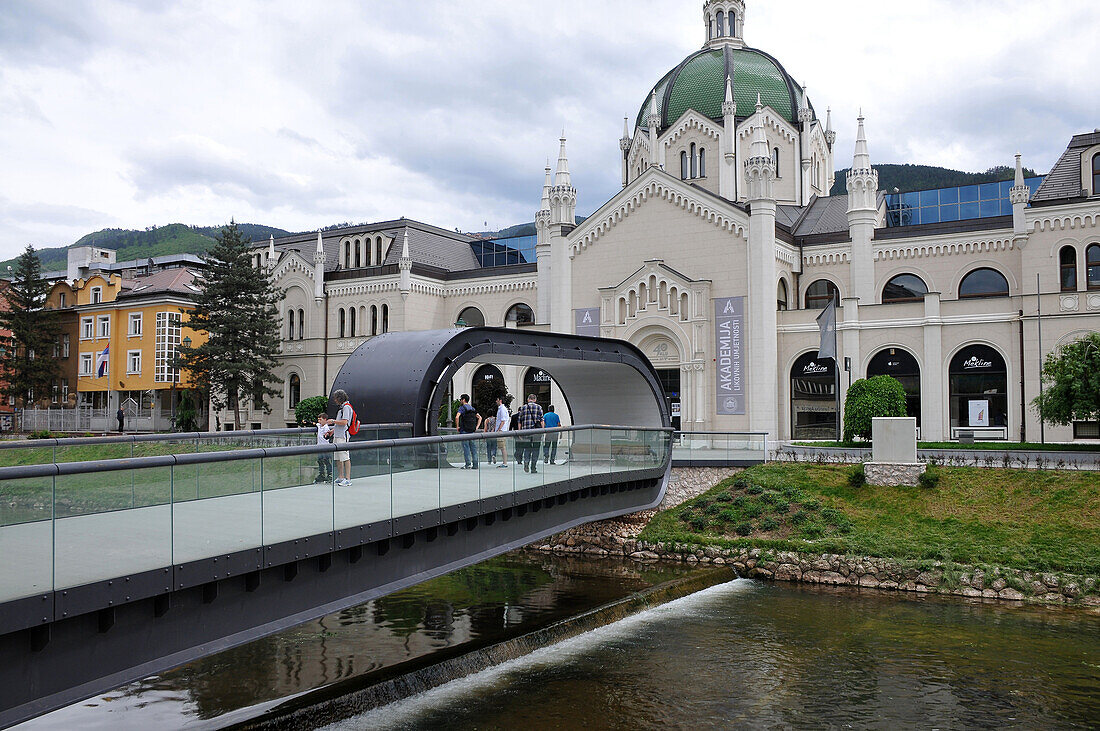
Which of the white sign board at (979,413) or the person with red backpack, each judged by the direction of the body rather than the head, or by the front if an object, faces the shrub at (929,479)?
the white sign board

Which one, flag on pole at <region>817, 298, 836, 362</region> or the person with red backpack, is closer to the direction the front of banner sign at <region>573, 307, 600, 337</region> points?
the person with red backpack

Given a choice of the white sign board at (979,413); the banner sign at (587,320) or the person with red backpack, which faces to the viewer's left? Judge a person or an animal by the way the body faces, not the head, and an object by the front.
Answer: the person with red backpack

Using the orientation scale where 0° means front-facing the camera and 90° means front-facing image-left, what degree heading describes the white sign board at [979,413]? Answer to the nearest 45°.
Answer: approximately 0°

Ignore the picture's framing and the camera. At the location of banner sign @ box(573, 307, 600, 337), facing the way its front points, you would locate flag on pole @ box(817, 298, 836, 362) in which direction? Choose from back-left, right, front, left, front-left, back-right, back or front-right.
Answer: front-left

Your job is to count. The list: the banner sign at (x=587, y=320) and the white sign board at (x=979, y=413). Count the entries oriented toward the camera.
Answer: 2

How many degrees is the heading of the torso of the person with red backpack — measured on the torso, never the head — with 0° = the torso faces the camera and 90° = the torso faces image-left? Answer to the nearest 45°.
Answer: approximately 90°

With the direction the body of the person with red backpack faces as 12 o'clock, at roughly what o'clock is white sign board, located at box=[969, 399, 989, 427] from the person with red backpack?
The white sign board is roughly at 5 o'clock from the person with red backpack.

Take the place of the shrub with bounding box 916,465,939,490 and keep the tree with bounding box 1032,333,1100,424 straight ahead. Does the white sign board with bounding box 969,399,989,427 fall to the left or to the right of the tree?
left

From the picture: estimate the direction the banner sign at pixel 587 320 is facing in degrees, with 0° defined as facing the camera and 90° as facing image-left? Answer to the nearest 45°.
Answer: approximately 0°

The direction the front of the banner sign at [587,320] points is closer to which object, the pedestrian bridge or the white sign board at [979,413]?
the pedestrian bridge
